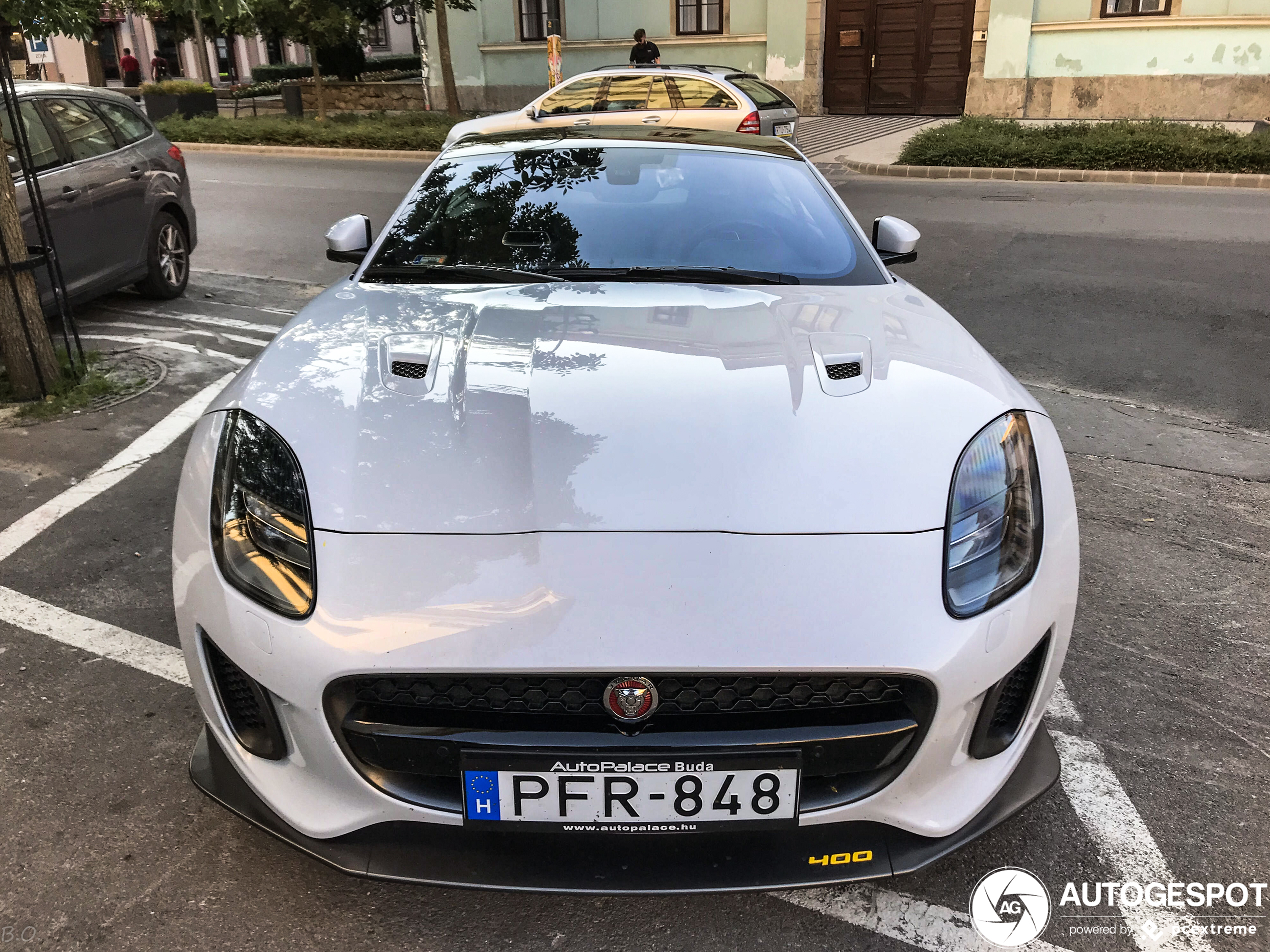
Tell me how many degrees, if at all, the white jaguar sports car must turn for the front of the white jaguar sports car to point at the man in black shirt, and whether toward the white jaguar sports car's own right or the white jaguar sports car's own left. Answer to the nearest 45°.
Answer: approximately 180°

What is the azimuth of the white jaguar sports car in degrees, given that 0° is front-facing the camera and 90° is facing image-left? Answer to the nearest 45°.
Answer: approximately 0°

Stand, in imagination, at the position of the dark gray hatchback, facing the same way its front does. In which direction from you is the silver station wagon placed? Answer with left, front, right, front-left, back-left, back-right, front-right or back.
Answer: back

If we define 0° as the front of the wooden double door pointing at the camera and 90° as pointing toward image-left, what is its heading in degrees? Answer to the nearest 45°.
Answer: approximately 0°

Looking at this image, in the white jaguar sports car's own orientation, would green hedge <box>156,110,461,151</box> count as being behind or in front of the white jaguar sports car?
behind

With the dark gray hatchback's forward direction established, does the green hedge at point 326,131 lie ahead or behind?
behind

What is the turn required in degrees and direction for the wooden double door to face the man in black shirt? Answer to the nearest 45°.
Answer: approximately 45° to its right

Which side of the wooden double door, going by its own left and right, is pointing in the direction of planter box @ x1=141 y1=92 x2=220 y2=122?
right

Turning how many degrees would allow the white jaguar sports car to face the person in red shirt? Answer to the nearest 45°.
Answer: approximately 135° to its right

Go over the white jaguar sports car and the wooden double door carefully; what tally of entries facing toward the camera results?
2
